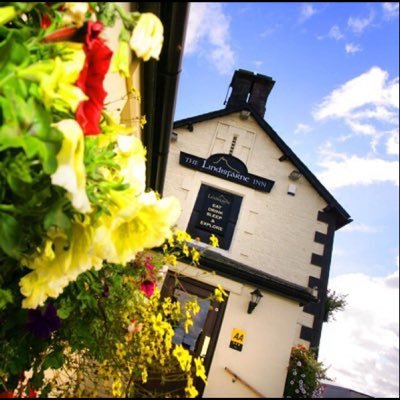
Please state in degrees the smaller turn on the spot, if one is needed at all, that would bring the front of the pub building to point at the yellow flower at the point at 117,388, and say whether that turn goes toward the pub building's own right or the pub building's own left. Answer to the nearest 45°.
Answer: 0° — it already faces it

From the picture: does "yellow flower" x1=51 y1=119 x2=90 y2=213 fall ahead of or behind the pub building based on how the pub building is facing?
ahead

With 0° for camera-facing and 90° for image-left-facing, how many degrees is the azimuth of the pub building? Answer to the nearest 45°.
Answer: approximately 0°

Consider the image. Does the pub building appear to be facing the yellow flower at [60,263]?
yes

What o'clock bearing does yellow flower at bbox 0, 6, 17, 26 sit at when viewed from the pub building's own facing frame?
The yellow flower is roughly at 12 o'clock from the pub building.

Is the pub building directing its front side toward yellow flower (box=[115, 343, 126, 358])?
yes

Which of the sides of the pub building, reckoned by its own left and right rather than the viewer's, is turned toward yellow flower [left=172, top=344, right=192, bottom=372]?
front

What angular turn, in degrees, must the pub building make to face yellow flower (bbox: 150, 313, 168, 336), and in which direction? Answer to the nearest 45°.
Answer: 0° — it already faces it

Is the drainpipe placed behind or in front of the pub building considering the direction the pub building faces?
in front

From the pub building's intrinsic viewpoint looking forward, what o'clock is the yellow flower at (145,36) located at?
The yellow flower is roughly at 12 o'clock from the pub building.

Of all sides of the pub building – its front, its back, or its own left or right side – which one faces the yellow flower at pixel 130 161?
front
